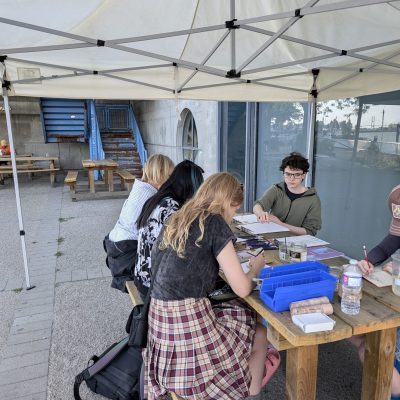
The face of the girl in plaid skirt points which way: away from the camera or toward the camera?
away from the camera

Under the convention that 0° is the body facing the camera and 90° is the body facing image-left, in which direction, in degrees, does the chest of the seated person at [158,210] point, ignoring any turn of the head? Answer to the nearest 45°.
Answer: approximately 225°

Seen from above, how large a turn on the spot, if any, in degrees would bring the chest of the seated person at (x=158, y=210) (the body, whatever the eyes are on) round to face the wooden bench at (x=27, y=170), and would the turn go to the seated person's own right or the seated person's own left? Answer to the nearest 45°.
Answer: approximately 90° to the seated person's own left

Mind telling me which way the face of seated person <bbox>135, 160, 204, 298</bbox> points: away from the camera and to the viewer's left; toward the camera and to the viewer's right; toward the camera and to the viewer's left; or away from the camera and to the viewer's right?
away from the camera and to the viewer's right

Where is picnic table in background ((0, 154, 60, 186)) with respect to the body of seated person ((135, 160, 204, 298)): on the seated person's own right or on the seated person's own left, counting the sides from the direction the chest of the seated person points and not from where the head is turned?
on the seated person's own left

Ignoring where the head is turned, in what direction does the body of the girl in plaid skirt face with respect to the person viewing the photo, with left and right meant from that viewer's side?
facing away from the viewer and to the right of the viewer

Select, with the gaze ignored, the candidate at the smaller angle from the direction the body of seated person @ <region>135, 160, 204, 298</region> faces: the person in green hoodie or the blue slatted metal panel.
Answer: the person in green hoodie

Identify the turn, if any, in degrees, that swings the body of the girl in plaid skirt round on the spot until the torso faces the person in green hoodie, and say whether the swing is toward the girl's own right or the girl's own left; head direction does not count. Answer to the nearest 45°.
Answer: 0° — they already face them
